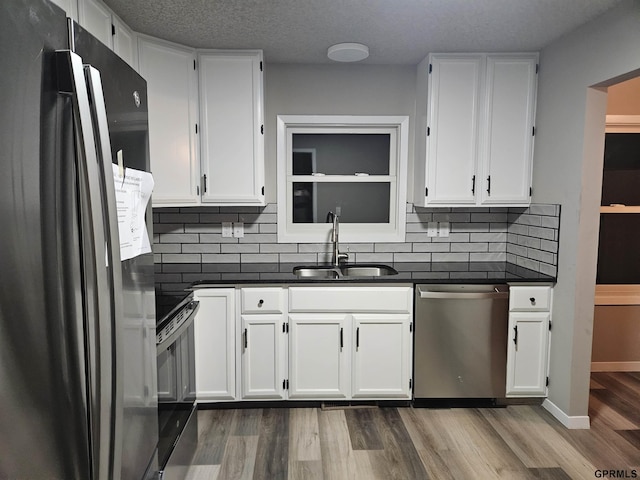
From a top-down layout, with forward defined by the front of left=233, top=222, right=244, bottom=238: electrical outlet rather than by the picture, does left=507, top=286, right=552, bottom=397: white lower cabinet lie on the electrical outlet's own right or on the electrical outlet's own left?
on the electrical outlet's own left

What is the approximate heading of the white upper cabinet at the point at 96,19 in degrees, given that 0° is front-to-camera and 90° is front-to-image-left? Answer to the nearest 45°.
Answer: approximately 315°

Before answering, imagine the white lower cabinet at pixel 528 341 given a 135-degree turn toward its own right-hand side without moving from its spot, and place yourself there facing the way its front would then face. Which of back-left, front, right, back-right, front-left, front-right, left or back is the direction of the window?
front-left

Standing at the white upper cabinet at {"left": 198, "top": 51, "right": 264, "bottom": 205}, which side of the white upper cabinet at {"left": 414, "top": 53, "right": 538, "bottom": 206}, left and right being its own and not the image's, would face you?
right

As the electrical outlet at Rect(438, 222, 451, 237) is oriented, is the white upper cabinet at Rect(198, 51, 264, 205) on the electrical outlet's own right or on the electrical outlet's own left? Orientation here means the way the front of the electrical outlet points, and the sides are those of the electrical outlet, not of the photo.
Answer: on the electrical outlet's own right

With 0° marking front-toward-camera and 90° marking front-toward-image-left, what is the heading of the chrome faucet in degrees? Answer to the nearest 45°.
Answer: approximately 0°

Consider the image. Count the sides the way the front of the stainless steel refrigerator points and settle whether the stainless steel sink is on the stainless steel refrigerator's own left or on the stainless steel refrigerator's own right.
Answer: on the stainless steel refrigerator's own left

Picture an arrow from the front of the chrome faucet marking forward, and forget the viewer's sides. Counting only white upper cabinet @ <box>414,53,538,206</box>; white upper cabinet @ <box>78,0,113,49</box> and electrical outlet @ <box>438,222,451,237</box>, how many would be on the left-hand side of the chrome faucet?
2
